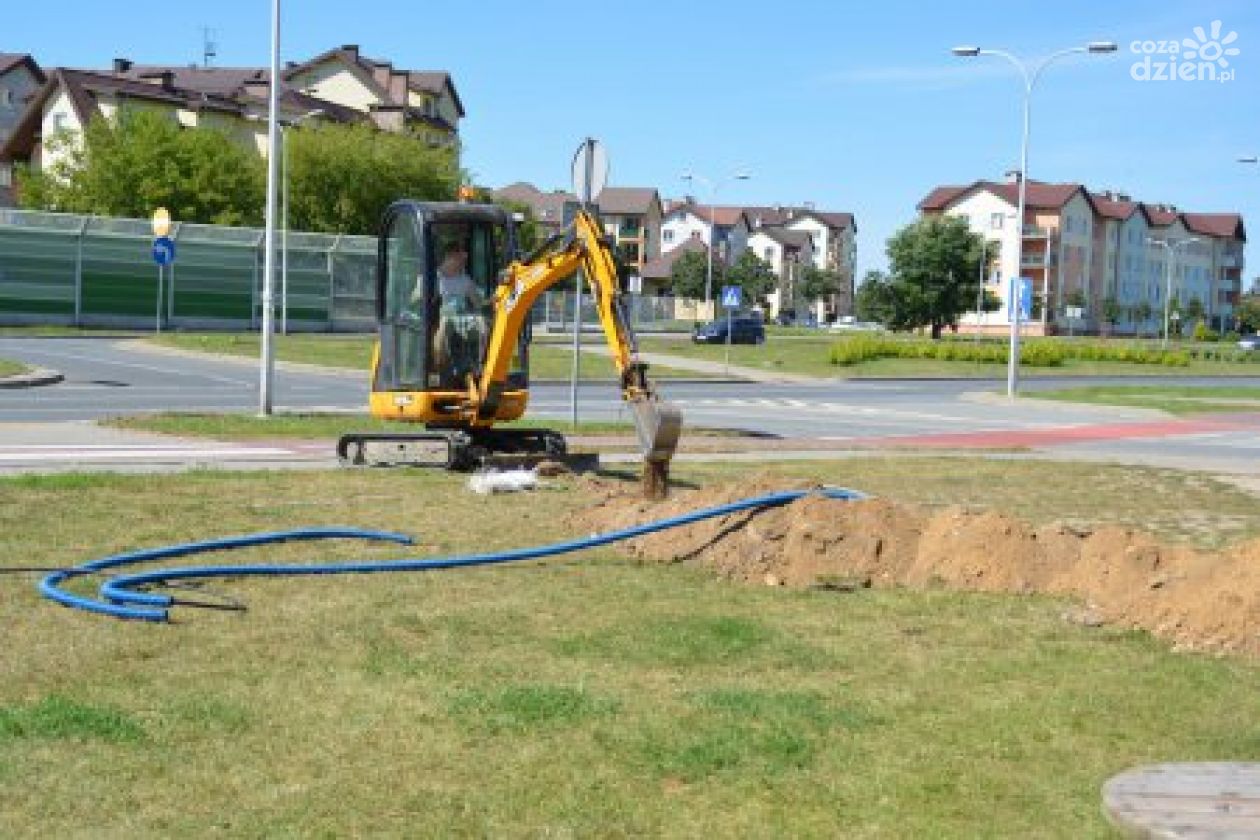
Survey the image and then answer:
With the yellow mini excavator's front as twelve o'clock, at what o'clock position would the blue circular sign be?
The blue circular sign is roughly at 7 o'clock from the yellow mini excavator.

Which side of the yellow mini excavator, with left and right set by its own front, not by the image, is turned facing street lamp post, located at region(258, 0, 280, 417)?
back

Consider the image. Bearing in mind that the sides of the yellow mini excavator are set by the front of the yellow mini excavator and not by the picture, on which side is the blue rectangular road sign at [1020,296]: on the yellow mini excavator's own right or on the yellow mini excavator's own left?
on the yellow mini excavator's own left

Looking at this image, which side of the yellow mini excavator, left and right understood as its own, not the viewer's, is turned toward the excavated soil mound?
front

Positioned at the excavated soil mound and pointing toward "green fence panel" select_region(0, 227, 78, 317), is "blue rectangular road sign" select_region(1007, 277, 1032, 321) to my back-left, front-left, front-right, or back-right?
front-right

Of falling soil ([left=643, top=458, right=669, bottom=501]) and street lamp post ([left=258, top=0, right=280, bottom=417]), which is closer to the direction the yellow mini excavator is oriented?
the falling soil

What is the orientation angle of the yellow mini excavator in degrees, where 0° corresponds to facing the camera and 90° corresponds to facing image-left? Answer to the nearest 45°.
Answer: approximately 315°
